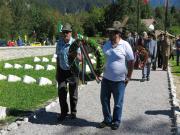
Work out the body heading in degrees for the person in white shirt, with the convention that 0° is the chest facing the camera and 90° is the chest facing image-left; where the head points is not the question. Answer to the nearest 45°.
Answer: approximately 45°

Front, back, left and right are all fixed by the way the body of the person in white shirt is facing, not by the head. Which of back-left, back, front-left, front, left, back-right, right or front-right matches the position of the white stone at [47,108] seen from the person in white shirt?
right

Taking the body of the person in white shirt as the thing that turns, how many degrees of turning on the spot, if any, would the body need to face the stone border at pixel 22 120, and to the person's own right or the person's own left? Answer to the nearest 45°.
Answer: approximately 45° to the person's own right
